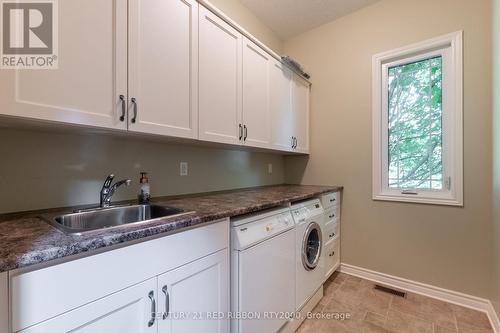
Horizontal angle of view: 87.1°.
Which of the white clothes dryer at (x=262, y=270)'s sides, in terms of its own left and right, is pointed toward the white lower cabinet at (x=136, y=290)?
right

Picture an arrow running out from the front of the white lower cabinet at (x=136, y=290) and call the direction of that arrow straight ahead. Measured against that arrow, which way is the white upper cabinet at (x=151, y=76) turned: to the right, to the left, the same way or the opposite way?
the same way

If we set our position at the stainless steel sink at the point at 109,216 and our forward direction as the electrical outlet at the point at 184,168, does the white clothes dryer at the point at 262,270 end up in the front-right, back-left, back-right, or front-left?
front-right

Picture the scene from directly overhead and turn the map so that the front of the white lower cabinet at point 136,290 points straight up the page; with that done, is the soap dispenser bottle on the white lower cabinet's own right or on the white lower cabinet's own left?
on the white lower cabinet's own left

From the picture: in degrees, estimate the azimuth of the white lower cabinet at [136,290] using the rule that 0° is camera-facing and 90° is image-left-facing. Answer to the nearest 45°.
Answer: approximately 315°

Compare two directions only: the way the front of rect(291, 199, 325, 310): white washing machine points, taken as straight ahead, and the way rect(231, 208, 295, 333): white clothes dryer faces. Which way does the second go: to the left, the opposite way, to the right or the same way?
the same way

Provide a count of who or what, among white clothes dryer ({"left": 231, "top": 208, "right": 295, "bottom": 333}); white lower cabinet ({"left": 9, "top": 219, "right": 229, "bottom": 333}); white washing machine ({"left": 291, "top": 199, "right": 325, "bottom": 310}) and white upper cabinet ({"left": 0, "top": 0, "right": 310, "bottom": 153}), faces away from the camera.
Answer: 0

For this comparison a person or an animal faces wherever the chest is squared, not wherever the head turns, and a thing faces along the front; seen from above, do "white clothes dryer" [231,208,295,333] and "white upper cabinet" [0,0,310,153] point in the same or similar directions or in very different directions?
same or similar directions

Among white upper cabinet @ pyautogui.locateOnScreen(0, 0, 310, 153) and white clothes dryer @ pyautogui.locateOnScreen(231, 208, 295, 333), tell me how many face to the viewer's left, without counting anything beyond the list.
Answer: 0

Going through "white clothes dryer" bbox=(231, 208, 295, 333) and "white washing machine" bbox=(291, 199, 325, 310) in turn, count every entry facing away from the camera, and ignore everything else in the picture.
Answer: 0
